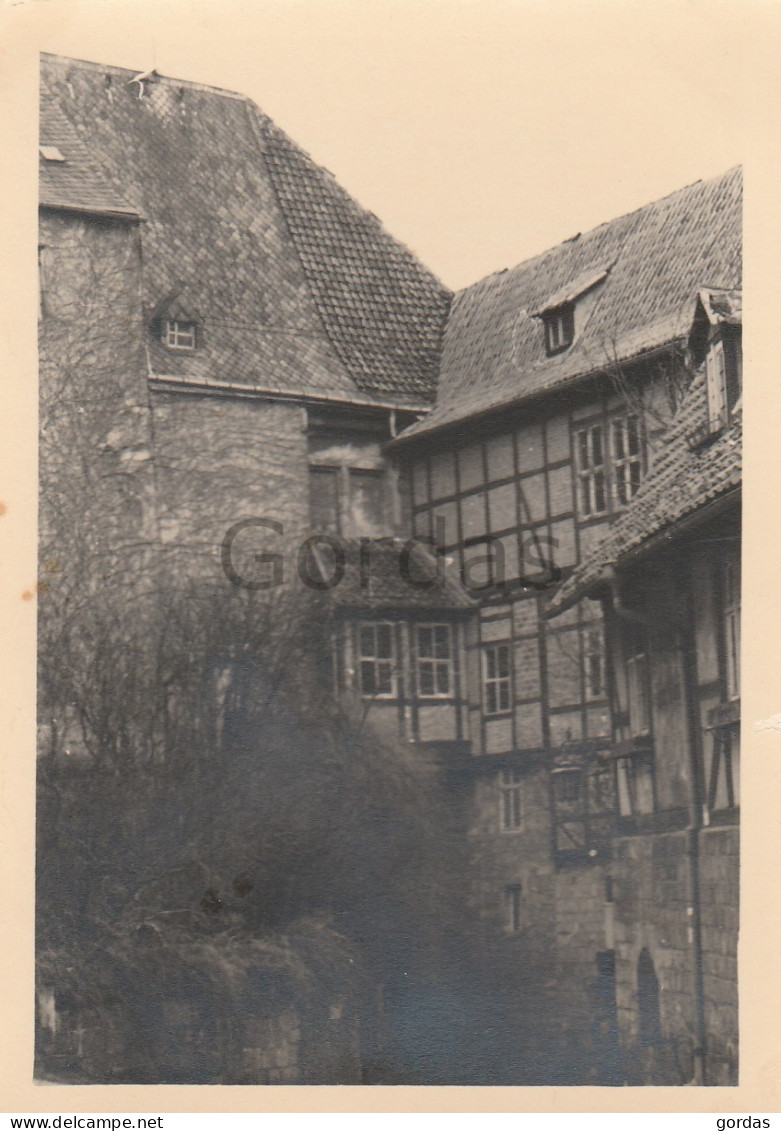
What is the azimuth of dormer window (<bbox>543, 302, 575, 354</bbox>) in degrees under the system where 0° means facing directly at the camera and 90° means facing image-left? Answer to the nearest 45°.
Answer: approximately 45°

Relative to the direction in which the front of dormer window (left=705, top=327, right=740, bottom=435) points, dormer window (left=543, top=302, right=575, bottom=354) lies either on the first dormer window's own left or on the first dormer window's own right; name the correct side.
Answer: on the first dormer window's own right

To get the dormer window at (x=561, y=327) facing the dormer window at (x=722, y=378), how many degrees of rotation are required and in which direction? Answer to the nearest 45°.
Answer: approximately 90° to its left
